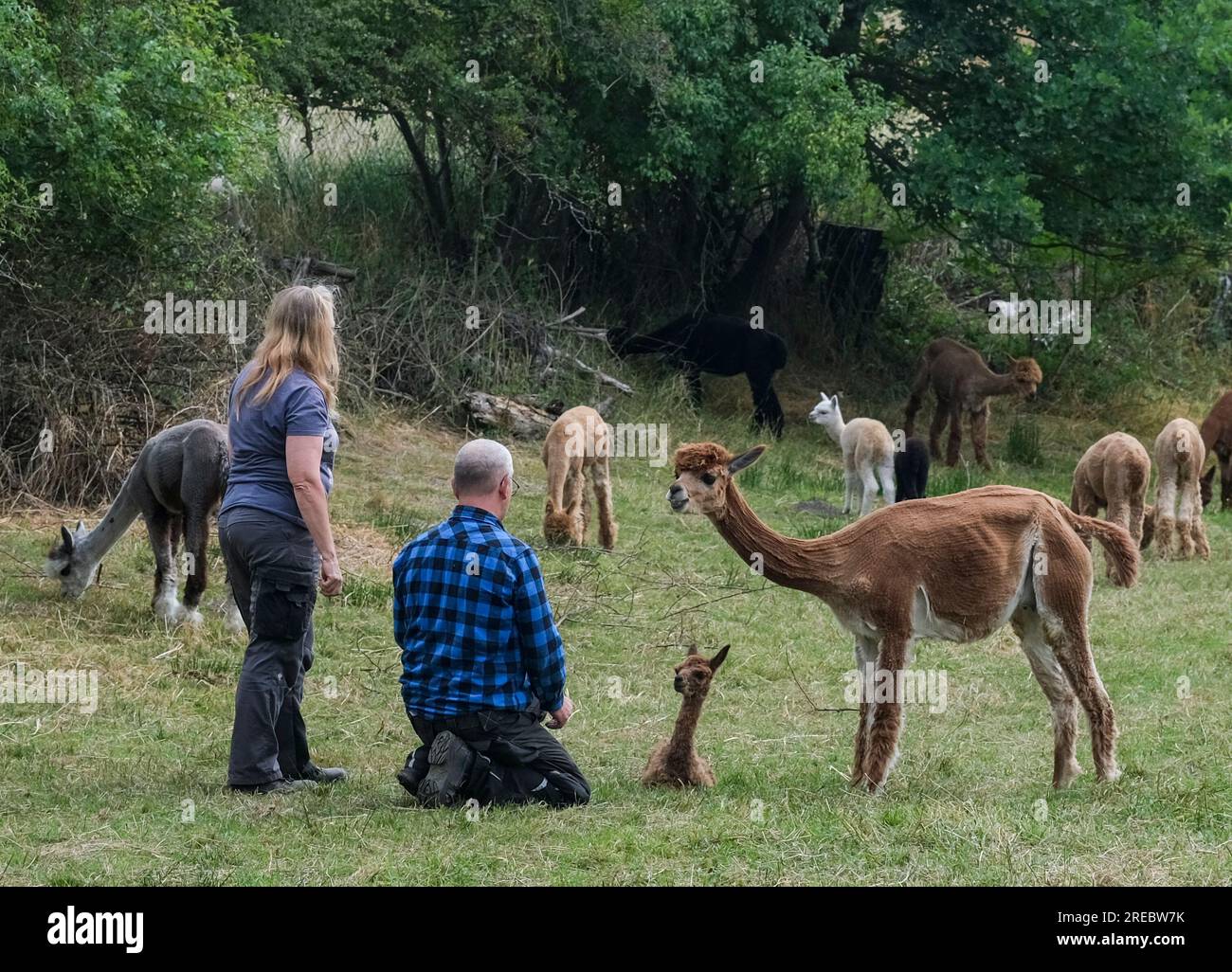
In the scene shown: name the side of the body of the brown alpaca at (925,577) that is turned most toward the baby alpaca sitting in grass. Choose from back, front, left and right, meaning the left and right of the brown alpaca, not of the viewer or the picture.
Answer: front

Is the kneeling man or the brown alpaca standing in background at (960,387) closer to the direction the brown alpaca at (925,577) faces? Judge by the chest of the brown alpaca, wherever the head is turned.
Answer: the kneeling man

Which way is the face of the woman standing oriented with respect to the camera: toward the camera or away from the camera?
away from the camera

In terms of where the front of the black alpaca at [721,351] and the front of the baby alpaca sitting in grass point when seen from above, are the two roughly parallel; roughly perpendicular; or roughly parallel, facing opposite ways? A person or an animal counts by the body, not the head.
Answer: roughly perpendicular

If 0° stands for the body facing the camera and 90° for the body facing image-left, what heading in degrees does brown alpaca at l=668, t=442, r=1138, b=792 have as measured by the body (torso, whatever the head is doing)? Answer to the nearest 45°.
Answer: approximately 90°

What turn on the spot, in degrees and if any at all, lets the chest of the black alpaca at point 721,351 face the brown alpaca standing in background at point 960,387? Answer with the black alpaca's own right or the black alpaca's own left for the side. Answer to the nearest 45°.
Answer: approximately 180°

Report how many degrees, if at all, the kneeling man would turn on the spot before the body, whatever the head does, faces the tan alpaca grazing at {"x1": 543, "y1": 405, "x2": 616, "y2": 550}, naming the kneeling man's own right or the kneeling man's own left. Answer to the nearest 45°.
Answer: approximately 45° to the kneeling man's own left

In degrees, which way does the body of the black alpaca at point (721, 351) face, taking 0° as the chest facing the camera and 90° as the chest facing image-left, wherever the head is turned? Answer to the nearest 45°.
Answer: approximately 90°

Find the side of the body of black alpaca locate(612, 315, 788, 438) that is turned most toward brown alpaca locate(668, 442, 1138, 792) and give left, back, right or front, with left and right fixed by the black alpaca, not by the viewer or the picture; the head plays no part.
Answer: left

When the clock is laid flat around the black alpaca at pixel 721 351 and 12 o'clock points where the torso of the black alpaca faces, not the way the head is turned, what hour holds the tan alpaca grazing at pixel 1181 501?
The tan alpaca grazing is roughly at 8 o'clock from the black alpaca.

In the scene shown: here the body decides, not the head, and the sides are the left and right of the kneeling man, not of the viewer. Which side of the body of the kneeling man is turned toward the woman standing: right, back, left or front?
left

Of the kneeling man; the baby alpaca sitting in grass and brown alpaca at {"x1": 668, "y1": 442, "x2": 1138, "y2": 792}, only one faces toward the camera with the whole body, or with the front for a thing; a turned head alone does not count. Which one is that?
the baby alpaca sitting in grass
